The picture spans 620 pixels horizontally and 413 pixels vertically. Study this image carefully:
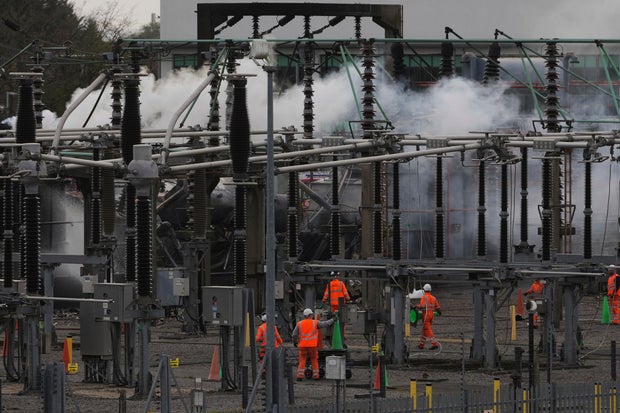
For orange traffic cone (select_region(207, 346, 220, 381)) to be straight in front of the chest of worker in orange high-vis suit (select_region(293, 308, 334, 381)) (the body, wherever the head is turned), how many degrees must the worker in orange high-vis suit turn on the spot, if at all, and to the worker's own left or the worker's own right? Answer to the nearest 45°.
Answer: approximately 90° to the worker's own left

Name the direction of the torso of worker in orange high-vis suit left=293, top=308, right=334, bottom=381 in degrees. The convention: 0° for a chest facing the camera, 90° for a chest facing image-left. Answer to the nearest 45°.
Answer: approximately 180°

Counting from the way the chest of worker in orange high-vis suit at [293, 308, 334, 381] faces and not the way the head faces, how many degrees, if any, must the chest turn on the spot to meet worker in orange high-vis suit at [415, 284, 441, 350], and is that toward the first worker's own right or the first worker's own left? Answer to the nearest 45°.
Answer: approximately 45° to the first worker's own right

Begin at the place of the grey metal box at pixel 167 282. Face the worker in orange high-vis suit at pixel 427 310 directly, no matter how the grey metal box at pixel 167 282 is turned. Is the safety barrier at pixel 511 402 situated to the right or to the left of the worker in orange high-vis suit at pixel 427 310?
right
